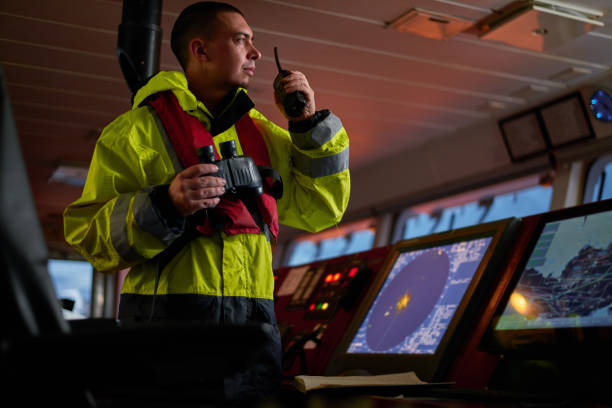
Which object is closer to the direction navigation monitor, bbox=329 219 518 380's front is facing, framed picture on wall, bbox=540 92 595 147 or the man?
the man

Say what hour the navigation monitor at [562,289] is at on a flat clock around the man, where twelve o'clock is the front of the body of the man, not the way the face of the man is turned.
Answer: The navigation monitor is roughly at 11 o'clock from the man.

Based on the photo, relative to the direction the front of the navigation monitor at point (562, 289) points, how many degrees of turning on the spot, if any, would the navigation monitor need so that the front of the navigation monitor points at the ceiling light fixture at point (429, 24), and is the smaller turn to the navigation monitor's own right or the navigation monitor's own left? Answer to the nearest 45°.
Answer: approximately 135° to the navigation monitor's own right

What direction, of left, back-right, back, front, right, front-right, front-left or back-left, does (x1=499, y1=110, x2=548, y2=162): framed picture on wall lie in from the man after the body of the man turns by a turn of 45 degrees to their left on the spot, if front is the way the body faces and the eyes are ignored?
front-left

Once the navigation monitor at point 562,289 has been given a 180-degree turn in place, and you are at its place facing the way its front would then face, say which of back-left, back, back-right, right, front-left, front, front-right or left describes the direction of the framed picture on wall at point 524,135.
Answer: front-left

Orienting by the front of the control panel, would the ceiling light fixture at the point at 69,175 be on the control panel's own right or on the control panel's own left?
on the control panel's own right

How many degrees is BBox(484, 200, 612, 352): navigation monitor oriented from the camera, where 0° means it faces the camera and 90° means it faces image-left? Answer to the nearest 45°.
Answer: approximately 45°

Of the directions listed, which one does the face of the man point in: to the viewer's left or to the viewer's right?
to the viewer's right

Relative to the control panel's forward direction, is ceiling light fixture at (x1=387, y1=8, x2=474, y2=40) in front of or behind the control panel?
behind

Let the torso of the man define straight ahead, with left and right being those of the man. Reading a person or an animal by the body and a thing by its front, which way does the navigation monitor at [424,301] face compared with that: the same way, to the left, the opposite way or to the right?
to the right

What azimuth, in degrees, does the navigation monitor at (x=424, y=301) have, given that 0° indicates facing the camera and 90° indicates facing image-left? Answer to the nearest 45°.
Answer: approximately 45°

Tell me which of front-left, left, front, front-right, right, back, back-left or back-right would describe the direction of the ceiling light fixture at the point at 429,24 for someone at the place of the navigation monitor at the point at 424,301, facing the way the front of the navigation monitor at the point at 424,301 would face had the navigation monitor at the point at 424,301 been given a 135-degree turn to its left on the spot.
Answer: left

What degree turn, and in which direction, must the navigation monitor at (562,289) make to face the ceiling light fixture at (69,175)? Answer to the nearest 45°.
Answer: approximately 90° to its right

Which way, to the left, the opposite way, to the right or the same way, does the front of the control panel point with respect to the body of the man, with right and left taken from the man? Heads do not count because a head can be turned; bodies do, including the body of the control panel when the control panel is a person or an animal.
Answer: to the right
